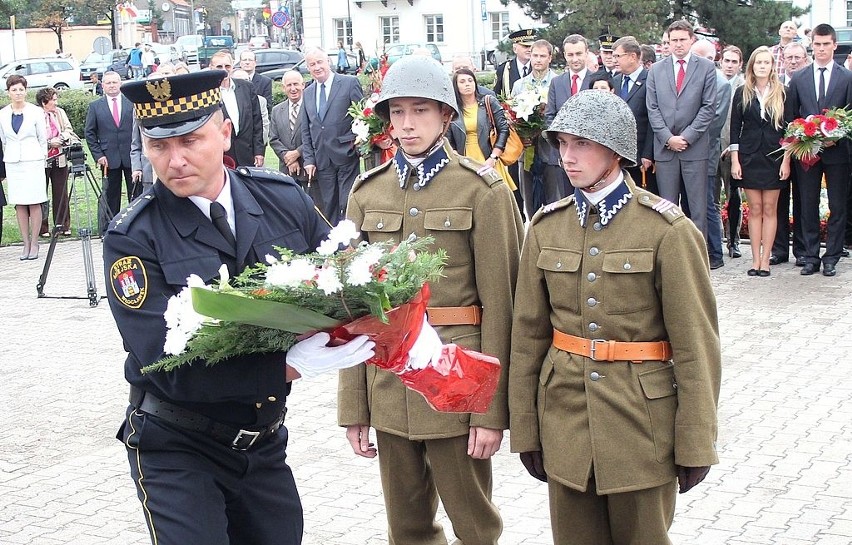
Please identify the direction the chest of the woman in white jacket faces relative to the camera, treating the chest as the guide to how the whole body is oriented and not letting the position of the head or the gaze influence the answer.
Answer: toward the camera

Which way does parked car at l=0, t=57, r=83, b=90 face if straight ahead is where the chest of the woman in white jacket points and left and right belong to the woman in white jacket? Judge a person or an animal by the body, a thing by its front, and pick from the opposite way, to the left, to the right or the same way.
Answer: to the right

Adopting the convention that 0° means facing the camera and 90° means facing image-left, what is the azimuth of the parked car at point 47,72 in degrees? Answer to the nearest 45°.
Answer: approximately 90°

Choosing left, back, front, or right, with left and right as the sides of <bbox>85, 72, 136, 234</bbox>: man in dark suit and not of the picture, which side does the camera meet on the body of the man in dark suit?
front

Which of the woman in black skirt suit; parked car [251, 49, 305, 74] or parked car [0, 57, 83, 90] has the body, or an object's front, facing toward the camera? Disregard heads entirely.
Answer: the woman in black skirt suit

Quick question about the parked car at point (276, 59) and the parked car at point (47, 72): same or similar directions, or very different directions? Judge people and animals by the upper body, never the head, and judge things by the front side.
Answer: very different directions

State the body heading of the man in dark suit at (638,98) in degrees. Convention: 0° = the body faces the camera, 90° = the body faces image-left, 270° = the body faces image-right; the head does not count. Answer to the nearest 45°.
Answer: approximately 45°

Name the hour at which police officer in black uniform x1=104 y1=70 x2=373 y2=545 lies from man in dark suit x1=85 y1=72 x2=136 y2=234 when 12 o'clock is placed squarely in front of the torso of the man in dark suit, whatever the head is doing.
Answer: The police officer in black uniform is roughly at 12 o'clock from the man in dark suit.

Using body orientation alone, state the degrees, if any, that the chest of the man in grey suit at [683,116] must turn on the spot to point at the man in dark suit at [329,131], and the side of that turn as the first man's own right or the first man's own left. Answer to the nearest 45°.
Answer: approximately 90° to the first man's own right
